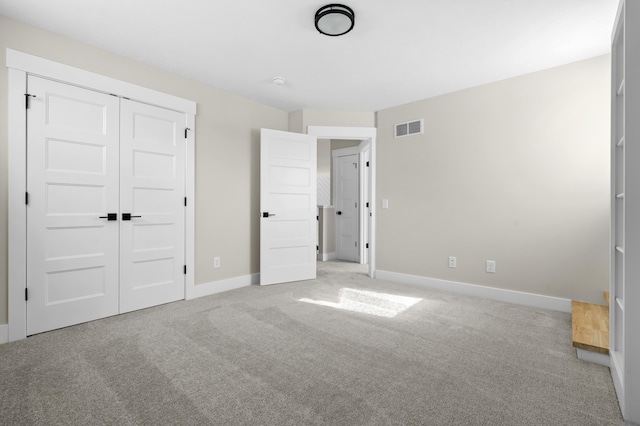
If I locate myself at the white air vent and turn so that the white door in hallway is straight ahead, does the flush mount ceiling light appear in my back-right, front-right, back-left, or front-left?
back-left

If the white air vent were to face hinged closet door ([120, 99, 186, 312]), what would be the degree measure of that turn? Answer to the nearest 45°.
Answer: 0° — it already faces it

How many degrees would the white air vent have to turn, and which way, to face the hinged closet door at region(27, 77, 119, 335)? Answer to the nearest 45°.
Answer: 0° — it already faces it

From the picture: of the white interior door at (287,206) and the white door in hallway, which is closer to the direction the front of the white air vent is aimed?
the white interior door

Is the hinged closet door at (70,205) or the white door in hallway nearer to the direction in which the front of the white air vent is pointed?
the hinged closet door

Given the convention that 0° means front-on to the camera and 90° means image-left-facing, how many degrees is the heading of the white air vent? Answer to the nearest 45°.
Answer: approximately 45°

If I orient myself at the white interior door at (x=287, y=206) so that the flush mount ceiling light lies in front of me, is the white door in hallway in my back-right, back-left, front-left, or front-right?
back-left

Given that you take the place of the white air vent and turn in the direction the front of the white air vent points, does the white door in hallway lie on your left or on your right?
on your right
